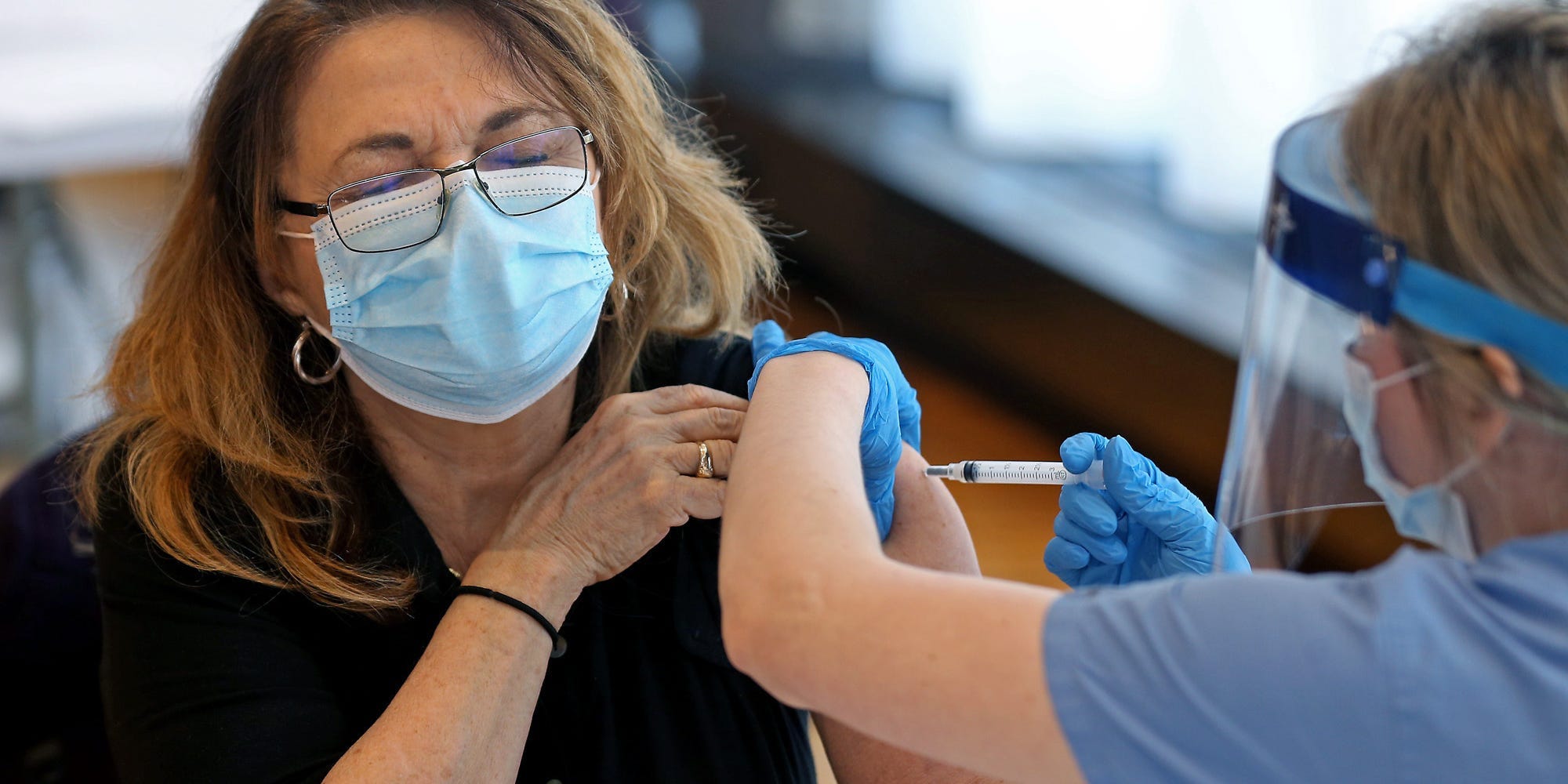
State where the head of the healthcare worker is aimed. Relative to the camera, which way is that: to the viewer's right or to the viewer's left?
to the viewer's left

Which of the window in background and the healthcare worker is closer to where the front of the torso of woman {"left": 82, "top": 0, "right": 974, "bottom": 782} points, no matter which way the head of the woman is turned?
the healthcare worker

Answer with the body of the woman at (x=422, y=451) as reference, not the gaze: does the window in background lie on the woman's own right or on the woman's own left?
on the woman's own left

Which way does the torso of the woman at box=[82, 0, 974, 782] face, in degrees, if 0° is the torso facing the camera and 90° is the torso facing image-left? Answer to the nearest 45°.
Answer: approximately 0°

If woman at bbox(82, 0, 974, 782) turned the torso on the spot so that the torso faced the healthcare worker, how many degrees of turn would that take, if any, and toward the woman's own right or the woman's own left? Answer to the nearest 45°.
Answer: approximately 45° to the woman's own left
